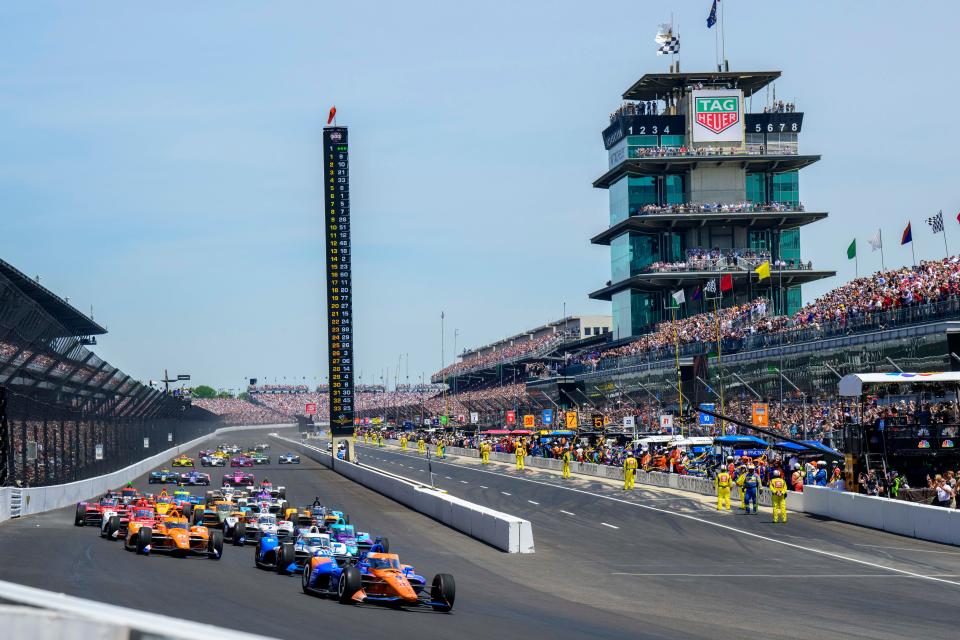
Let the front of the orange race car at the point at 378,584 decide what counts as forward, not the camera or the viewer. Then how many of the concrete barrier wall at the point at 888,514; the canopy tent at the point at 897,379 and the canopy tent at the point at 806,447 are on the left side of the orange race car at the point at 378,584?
3

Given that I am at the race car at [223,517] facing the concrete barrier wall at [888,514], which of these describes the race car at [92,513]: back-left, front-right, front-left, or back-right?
back-left

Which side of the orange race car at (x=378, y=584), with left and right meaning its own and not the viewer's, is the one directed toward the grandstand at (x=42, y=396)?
back

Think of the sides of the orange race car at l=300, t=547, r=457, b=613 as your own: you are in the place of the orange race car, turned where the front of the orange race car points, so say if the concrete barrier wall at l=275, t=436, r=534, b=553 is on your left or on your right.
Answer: on your left
